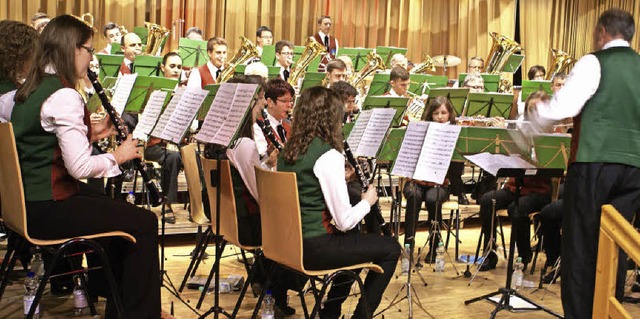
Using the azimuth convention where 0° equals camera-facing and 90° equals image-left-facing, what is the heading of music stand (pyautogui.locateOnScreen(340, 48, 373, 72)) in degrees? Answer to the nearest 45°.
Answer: approximately 180°

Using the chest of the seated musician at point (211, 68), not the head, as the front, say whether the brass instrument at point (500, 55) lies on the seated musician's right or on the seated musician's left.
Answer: on the seated musician's left

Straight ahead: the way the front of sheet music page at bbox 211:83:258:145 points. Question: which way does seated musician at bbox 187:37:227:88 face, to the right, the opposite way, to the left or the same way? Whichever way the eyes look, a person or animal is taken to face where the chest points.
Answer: to the left

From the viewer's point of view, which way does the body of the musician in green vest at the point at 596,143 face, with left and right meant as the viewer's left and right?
facing away from the viewer and to the left of the viewer

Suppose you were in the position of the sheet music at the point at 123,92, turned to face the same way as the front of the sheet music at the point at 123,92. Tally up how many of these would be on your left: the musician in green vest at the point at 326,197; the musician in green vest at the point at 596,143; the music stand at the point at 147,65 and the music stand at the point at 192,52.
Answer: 2

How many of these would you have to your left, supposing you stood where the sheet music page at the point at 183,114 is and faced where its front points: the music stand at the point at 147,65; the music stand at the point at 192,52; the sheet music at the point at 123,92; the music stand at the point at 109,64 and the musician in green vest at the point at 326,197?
1

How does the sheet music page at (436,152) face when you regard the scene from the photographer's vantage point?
facing the viewer and to the left of the viewer

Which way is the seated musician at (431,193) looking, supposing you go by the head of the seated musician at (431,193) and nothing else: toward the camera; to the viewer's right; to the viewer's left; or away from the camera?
toward the camera

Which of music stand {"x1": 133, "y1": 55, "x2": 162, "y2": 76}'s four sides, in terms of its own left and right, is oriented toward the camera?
back

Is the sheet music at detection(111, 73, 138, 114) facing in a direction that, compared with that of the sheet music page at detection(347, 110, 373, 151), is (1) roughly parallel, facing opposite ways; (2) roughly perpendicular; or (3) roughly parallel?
roughly parallel

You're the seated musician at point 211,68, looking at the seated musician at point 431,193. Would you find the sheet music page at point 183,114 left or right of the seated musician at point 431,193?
right

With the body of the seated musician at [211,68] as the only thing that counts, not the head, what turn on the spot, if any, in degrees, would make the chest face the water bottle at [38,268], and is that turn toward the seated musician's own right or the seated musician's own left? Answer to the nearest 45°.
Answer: approximately 45° to the seated musician's own right

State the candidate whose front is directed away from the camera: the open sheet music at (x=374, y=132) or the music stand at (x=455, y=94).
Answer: the music stand

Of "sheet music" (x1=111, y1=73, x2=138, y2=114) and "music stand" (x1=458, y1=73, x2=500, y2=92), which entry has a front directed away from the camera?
the music stand

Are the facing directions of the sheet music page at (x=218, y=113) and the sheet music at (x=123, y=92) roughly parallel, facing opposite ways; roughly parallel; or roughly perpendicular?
roughly parallel

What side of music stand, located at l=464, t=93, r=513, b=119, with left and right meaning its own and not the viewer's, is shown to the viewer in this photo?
back
